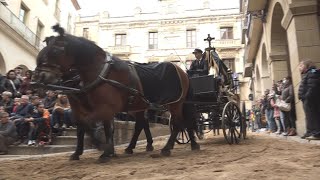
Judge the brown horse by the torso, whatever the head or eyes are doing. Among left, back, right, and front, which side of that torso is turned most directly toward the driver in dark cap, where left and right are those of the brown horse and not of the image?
back

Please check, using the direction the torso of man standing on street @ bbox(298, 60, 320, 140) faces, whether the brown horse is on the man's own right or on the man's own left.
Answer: on the man's own left

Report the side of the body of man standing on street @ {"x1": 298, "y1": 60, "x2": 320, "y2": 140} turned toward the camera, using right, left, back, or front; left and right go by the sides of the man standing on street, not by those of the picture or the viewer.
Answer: left

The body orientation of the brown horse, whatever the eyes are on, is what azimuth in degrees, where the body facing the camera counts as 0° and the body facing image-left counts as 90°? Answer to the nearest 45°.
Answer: approximately 45°

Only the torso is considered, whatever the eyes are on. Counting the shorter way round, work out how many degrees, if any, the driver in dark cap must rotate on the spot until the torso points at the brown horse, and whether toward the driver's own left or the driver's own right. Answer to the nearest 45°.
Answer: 0° — they already face it

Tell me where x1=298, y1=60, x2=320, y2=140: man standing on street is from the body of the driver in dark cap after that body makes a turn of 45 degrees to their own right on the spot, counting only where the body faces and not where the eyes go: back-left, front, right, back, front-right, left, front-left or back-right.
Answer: back
